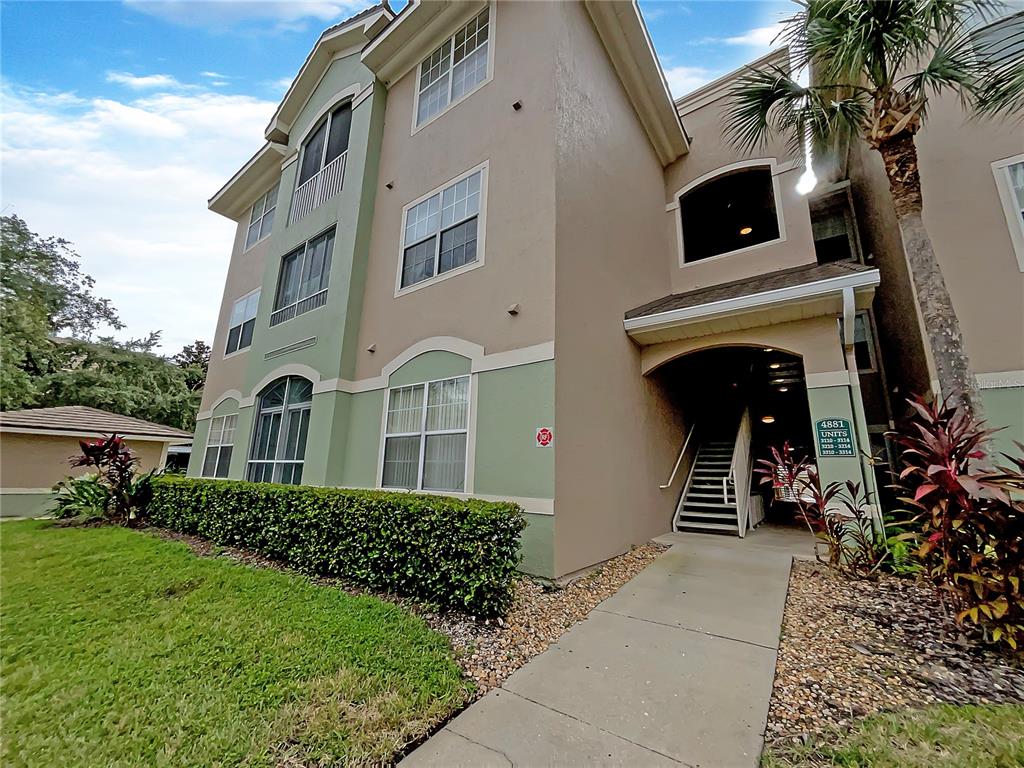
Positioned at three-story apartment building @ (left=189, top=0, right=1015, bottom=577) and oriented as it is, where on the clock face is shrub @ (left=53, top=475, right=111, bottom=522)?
The shrub is roughly at 2 o'clock from the three-story apartment building.

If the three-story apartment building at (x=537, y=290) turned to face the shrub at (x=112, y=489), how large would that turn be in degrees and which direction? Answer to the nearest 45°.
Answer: approximately 45° to its right

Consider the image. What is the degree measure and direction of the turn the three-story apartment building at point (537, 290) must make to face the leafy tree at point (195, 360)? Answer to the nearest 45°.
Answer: approximately 90° to its right

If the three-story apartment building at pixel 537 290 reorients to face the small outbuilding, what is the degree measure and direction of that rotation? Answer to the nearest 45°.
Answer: approximately 45° to its right

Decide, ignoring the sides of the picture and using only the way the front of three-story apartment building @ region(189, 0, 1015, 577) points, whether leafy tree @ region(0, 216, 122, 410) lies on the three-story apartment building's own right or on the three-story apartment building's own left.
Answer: on the three-story apartment building's own right

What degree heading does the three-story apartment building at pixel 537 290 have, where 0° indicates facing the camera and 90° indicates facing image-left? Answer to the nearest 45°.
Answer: approximately 45°
